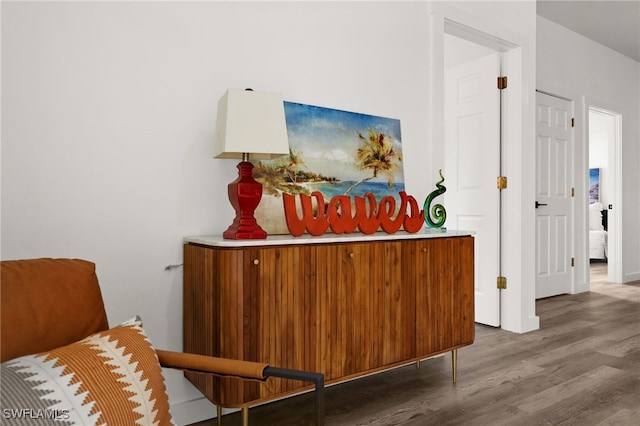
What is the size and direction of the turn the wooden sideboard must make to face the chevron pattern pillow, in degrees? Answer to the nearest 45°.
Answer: approximately 90° to its right

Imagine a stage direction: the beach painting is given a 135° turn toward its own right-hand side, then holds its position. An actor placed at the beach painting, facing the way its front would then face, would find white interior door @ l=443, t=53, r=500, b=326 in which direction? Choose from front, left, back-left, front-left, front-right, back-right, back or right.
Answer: back-right

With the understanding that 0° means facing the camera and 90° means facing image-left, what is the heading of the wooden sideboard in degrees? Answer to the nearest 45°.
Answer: approximately 315°

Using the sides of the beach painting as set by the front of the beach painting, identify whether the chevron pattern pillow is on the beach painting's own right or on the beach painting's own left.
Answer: on the beach painting's own right

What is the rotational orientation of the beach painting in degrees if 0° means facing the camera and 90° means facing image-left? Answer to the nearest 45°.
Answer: approximately 315°

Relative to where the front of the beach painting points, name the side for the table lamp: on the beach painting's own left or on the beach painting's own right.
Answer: on the beach painting's own right

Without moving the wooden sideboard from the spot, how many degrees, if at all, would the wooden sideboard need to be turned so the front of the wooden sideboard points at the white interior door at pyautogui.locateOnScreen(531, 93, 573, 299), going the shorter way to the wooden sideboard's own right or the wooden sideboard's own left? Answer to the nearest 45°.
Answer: approximately 90° to the wooden sideboard's own left
